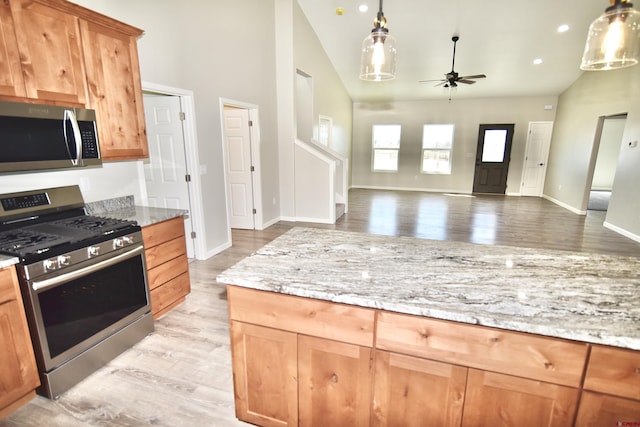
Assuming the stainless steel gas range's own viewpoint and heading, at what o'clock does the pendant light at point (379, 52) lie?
The pendant light is roughly at 12 o'clock from the stainless steel gas range.

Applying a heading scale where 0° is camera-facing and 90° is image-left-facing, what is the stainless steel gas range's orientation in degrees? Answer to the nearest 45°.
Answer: approximately 315°

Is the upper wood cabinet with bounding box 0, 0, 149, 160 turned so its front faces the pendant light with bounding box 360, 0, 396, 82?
yes

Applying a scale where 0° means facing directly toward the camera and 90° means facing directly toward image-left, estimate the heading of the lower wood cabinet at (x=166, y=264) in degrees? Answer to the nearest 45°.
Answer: approximately 315°

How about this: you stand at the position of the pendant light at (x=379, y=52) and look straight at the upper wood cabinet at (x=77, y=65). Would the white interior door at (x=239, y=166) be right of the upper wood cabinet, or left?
right

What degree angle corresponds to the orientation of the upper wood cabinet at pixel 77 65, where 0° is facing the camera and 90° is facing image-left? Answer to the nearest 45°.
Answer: approximately 315°

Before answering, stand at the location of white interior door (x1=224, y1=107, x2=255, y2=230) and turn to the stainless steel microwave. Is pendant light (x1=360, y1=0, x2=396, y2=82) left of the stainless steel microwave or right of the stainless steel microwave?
left

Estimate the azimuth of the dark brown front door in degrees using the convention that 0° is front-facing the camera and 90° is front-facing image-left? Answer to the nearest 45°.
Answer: approximately 0°

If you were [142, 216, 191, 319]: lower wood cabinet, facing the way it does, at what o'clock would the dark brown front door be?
The dark brown front door is roughly at 10 o'clock from the lower wood cabinet.

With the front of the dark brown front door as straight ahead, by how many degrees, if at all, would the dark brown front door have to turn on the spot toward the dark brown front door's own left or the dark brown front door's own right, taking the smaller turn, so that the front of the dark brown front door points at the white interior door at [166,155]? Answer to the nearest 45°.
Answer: approximately 45° to the dark brown front door's own right
